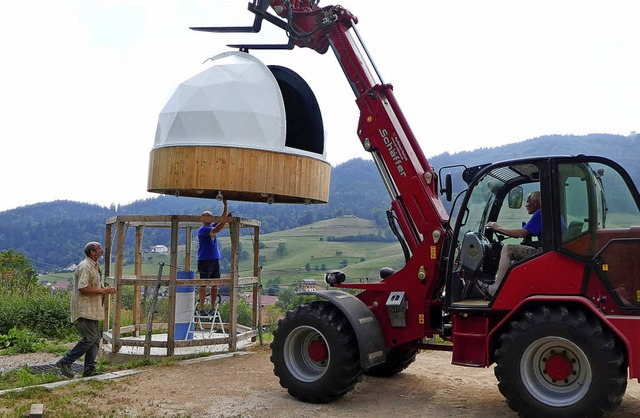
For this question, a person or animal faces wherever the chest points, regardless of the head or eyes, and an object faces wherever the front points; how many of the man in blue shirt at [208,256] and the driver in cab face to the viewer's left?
1

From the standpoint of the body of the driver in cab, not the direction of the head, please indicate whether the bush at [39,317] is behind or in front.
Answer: in front

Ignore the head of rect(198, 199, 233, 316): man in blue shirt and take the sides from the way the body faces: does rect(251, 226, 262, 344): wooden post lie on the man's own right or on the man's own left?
on the man's own right

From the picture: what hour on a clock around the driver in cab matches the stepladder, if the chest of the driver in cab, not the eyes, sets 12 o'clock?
The stepladder is roughly at 1 o'clock from the driver in cab.

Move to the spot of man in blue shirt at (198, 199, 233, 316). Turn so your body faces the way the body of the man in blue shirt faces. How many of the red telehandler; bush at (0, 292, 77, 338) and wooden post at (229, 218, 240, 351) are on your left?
1

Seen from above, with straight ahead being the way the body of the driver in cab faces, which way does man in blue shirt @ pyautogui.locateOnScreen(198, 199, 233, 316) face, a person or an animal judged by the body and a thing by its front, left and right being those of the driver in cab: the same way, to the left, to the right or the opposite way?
to the right

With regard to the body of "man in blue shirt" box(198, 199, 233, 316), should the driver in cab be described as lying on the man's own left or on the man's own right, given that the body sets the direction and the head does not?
on the man's own right

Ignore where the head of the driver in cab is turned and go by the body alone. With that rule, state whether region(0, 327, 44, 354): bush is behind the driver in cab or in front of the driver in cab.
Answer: in front

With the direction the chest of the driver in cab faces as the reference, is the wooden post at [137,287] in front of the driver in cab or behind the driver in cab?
in front

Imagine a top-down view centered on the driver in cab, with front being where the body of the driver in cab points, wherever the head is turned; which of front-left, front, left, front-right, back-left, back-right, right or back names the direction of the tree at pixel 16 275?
front-right

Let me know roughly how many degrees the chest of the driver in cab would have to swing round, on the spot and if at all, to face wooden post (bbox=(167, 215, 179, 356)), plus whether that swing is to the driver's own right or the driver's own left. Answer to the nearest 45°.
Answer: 0° — they already face it

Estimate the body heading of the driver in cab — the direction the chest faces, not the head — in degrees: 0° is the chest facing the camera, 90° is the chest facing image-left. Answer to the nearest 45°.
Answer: approximately 90°
